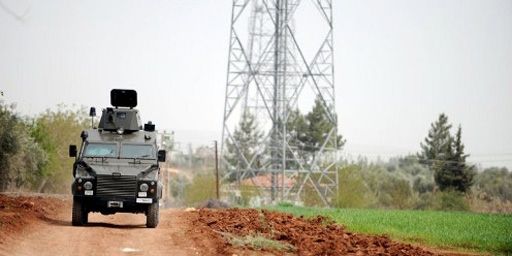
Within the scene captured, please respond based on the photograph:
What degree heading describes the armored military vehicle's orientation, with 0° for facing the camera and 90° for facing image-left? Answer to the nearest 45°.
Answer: approximately 0°
